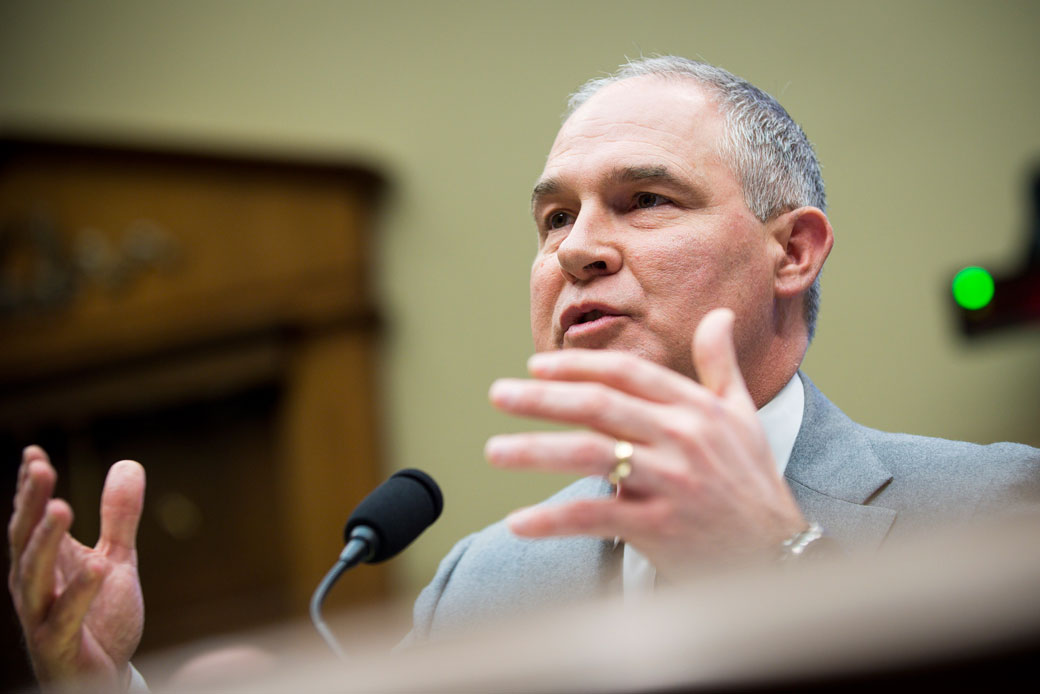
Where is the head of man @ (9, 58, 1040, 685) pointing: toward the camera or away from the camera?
toward the camera

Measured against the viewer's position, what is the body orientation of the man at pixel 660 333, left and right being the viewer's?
facing the viewer and to the left of the viewer
